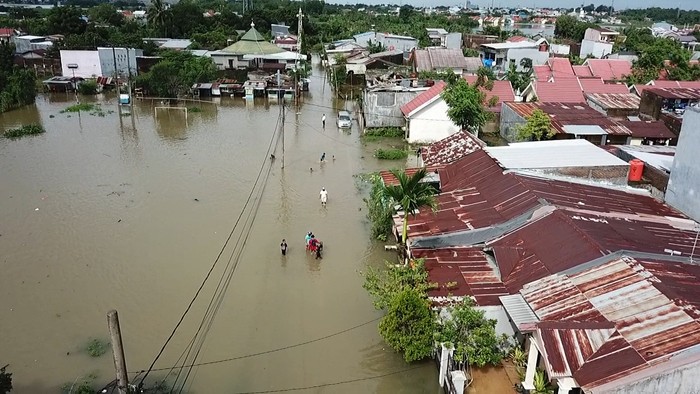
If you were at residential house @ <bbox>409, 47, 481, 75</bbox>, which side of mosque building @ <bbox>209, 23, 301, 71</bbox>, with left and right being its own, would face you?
left

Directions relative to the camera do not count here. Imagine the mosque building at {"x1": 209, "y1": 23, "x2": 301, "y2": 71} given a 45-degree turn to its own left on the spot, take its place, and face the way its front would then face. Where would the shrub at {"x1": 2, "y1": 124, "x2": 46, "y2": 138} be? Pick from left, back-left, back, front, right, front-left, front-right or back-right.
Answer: right

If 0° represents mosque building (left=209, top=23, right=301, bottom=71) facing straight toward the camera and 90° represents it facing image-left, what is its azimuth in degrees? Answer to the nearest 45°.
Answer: approximately 0°

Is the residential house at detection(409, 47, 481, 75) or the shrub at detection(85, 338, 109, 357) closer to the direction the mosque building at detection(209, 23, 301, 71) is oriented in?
the shrub

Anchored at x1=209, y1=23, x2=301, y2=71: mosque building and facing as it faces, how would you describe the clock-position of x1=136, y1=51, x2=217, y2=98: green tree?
The green tree is roughly at 1 o'clock from the mosque building.

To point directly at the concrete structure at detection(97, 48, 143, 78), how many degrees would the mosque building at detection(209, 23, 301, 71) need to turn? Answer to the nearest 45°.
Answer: approximately 90° to its right

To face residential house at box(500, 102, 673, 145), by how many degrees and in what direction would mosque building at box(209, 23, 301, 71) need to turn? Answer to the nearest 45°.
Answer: approximately 45° to its left

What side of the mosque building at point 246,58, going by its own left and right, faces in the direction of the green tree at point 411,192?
front

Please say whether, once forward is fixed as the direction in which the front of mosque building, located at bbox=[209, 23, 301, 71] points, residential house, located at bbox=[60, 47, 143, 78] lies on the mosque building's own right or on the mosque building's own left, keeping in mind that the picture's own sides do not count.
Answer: on the mosque building's own right

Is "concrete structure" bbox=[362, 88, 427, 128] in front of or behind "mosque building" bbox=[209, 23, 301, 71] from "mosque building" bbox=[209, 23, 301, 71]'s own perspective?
in front

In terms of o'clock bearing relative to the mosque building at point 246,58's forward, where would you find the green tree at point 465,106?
The green tree is roughly at 11 o'clock from the mosque building.

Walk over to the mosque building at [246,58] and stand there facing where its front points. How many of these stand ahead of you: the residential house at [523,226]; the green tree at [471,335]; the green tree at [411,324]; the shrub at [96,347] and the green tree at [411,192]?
5

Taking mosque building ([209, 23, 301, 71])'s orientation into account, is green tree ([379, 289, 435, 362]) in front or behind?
in front

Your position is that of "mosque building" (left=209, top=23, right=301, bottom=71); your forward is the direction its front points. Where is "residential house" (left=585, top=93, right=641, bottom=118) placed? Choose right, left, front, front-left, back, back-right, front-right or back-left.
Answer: front-left

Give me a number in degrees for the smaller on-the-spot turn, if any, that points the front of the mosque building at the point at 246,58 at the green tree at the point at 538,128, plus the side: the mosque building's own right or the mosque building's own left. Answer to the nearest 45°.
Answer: approximately 45° to the mosque building's own left

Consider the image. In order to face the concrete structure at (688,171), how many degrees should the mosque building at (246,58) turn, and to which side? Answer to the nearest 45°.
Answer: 0° — it already faces it
